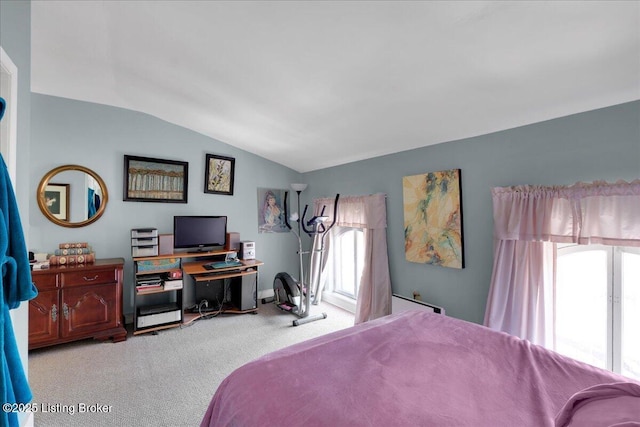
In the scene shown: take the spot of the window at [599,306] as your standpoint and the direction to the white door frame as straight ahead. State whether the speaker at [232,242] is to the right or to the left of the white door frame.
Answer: right

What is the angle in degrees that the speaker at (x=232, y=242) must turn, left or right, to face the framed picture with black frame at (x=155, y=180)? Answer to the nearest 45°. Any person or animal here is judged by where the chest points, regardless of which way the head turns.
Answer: approximately 135° to its right

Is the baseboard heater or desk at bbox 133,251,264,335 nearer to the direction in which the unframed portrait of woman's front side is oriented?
the baseboard heater

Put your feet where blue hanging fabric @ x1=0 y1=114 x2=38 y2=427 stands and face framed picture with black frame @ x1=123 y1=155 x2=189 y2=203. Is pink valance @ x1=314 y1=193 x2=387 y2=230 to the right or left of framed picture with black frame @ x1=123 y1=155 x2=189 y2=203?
right

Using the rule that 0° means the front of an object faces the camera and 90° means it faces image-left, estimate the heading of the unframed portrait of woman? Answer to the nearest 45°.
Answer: approximately 315°
